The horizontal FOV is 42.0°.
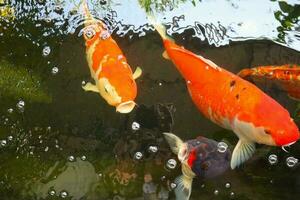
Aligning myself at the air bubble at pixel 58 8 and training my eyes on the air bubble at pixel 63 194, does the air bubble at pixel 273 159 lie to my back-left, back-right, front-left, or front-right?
front-left

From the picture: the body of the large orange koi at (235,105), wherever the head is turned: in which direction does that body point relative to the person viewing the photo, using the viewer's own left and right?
facing the viewer and to the right of the viewer

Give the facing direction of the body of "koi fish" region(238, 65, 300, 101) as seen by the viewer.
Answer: to the viewer's left
